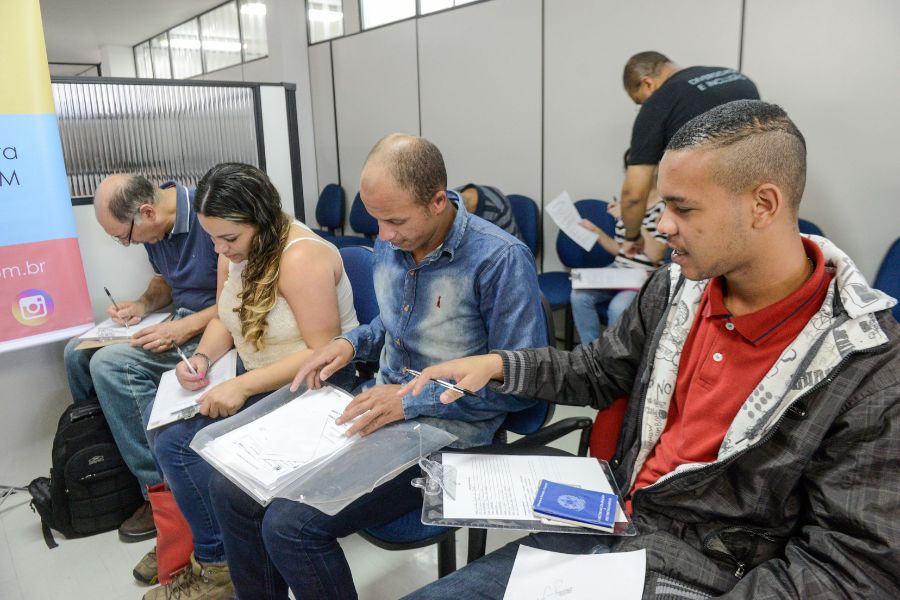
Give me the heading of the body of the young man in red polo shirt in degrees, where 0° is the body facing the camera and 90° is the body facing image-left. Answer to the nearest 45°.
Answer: approximately 45°

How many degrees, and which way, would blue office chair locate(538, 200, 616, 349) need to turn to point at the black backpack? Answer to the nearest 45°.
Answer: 0° — it already faces it

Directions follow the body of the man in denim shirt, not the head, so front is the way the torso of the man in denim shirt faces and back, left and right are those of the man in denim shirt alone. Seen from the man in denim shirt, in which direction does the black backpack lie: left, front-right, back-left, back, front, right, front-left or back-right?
right

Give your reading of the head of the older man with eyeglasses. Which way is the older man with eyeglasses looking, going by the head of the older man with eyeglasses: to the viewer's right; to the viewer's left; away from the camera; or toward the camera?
to the viewer's left

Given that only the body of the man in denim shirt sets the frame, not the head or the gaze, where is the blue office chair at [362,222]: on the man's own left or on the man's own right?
on the man's own right

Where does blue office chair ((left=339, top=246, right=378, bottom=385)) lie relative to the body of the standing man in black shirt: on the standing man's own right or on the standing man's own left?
on the standing man's own left

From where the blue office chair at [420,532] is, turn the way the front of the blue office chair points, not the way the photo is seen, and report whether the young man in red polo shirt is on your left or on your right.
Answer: on your left

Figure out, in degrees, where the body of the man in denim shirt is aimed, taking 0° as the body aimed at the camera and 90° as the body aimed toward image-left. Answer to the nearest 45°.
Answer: approximately 45°

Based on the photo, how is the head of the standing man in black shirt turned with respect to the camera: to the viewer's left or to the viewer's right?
to the viewer's left

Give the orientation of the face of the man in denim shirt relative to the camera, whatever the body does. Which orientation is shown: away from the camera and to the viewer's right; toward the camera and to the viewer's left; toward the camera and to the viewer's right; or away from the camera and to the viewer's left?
toward the camera and to the viewer's left
